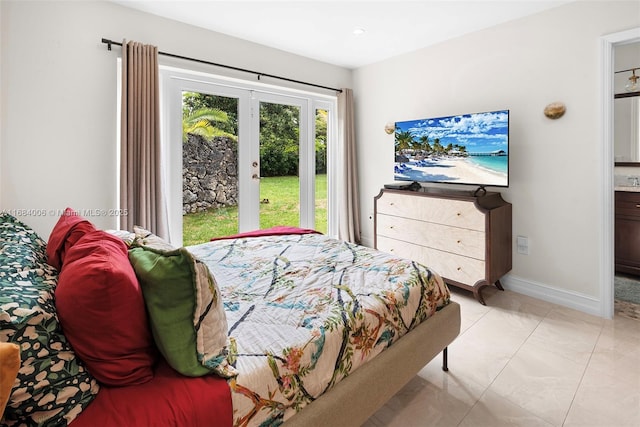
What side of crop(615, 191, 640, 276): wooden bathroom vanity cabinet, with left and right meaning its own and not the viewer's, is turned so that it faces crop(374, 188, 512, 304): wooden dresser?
front

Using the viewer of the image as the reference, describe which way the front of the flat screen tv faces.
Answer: facing the viewer and to the left of the viewer

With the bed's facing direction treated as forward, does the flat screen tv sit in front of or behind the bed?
in front

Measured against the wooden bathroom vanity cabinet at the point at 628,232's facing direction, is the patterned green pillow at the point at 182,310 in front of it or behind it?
in front

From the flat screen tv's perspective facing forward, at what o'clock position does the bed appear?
The bed is roughly at 11 o'clock from the flat screen tv.

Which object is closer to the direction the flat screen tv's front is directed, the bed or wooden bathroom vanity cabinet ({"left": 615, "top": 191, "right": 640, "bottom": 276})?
the bed

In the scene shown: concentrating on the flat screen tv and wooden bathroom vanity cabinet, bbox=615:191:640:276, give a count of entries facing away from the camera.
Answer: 0

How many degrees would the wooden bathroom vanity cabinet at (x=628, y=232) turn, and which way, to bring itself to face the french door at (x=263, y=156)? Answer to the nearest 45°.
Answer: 0° — it already faces it

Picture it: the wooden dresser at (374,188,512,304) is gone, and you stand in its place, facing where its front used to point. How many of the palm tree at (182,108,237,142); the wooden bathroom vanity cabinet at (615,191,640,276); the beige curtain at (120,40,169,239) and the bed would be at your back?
1

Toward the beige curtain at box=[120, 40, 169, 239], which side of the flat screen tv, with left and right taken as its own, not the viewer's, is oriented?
front

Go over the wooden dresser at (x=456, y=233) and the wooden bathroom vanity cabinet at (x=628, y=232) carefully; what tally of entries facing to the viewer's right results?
0

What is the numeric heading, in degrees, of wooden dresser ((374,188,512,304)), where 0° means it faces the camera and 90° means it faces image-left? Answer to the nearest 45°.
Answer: approximately 45°

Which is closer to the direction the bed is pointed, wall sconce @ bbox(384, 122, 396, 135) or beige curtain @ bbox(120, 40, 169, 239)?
the wall sconce

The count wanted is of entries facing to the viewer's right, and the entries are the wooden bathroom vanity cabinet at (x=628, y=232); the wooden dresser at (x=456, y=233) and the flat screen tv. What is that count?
0

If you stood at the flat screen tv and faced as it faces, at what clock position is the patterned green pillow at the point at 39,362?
The patterned green pillow is roughly at 11 o'clock from the flat screen tv.

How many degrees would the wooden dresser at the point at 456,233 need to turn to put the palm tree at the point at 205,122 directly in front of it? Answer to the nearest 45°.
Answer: approximately 45° to its right

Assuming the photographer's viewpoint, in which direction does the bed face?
facing away from the viewer and to the right of the viewer

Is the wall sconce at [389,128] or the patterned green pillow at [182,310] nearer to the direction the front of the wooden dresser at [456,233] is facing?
the patterned green pillow
